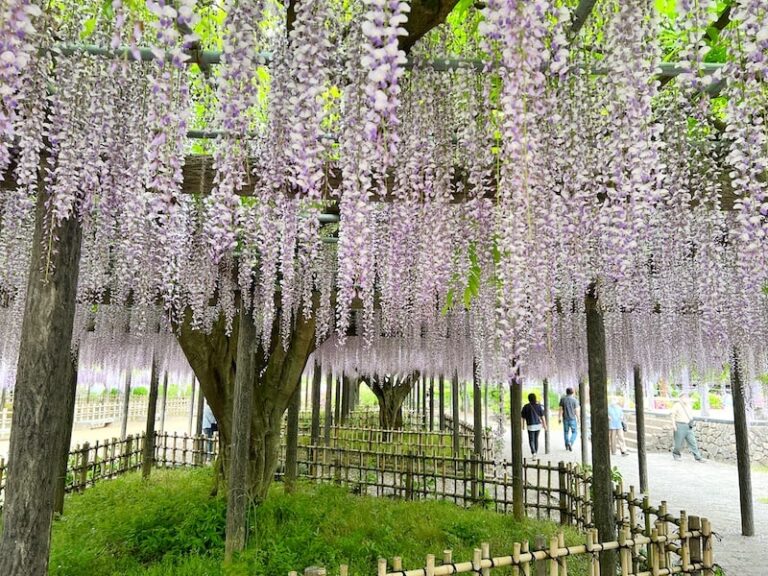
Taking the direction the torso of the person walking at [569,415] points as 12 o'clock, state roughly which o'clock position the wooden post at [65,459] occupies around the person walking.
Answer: The wooden post is roughly at 7 o'clock from the person walking.

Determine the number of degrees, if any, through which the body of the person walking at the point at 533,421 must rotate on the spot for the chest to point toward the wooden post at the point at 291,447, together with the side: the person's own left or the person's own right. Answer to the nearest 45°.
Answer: approximately 135° to the person's own left

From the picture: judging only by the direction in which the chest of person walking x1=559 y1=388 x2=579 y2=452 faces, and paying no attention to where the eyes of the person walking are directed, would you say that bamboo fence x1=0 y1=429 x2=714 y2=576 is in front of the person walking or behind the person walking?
behind

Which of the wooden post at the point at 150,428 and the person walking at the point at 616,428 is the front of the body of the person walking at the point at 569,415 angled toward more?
the person walking

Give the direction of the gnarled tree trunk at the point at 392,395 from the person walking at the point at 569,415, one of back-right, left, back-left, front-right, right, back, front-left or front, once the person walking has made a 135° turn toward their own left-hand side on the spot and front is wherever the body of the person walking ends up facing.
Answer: front-right

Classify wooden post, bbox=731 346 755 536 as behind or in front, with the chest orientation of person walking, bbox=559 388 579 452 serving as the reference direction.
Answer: behind

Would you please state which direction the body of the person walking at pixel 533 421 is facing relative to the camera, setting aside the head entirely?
away from the camera

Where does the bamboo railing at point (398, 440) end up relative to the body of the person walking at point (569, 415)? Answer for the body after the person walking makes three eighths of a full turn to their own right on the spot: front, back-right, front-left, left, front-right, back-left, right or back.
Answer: right

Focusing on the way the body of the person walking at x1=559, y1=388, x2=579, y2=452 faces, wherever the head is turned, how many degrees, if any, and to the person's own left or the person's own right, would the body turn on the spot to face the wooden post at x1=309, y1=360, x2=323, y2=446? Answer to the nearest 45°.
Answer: approximately 135° to the person's own left

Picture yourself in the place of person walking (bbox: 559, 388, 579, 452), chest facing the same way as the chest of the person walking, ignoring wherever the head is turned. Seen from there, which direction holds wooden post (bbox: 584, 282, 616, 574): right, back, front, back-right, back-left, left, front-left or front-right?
back

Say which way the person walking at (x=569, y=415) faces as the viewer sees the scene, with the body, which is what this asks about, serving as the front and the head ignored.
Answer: away from the camera

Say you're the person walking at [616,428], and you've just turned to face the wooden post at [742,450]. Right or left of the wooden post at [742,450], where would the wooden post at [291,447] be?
right

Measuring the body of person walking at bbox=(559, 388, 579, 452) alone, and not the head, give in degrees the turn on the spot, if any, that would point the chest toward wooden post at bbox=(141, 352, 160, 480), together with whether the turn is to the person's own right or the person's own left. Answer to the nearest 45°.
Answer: approximately 135° to the person's own left
